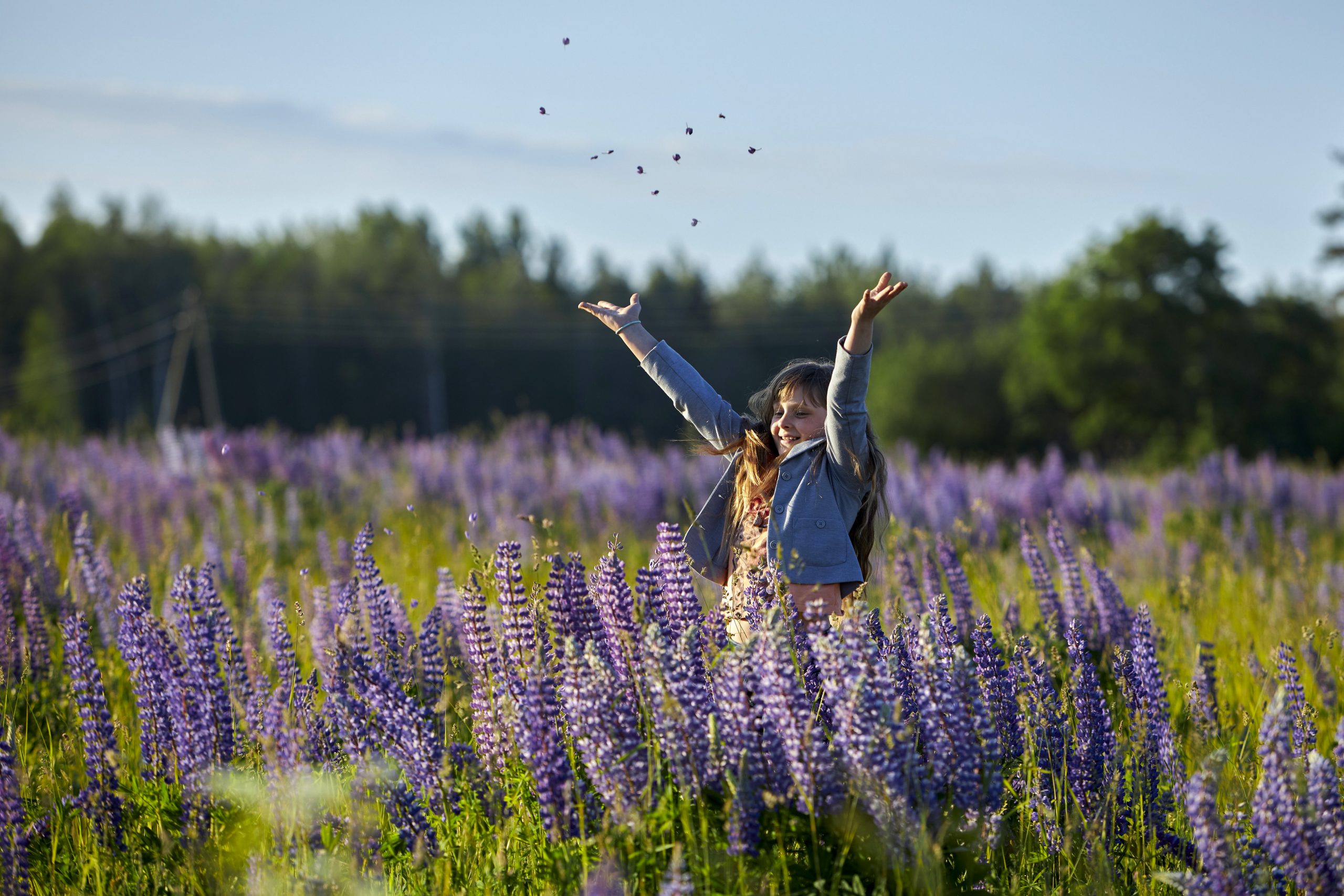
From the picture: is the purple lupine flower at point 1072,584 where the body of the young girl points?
no

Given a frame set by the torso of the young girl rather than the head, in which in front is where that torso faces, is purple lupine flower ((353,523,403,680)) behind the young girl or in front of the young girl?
in front

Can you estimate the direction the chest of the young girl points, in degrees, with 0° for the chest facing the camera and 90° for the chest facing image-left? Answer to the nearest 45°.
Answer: approximately 45°

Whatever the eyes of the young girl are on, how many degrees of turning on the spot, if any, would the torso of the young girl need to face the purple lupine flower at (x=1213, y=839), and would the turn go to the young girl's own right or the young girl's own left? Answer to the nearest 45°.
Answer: approximately 45° to the young girl's own left

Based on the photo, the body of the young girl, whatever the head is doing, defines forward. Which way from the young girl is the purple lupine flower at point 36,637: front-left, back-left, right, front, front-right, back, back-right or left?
front-right

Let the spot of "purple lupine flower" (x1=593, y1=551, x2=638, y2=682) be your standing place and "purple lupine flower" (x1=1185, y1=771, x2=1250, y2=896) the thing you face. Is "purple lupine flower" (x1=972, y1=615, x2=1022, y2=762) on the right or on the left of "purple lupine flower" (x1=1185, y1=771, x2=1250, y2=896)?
left

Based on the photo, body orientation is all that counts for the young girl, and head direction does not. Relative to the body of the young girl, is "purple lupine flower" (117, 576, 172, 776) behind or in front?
in front

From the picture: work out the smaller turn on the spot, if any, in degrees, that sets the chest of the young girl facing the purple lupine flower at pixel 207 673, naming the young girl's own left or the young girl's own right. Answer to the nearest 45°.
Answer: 0° — they already face it

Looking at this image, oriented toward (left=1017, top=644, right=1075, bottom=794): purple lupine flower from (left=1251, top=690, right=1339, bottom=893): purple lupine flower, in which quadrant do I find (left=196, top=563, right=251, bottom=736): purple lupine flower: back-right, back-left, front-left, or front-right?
front-left

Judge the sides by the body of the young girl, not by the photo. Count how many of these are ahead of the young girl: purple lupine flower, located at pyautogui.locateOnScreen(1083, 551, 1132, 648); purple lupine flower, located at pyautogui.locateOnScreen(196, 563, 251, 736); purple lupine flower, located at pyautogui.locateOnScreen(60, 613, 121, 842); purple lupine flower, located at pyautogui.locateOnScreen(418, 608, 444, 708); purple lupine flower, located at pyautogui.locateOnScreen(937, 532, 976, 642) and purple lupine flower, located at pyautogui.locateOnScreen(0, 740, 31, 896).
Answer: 4

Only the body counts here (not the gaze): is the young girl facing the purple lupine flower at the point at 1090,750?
no

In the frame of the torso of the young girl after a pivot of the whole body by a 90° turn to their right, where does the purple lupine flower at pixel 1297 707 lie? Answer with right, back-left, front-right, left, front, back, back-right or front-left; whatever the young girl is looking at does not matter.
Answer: back
